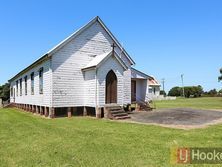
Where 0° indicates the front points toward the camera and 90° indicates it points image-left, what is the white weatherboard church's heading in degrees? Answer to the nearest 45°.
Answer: approximately 315°
